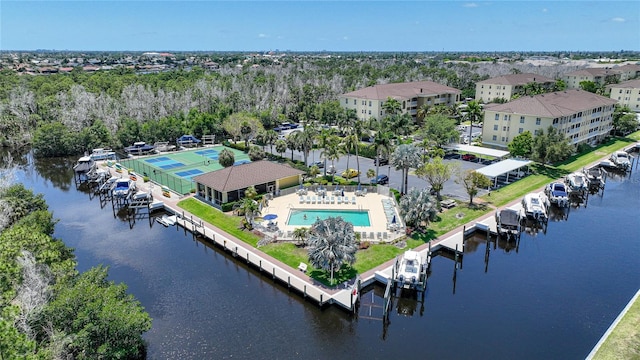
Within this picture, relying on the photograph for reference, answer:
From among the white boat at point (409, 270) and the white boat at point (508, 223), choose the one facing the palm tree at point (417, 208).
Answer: the white boat at point (409, 270)

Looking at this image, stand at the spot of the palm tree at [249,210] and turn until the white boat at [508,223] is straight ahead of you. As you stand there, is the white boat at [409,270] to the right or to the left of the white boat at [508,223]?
right

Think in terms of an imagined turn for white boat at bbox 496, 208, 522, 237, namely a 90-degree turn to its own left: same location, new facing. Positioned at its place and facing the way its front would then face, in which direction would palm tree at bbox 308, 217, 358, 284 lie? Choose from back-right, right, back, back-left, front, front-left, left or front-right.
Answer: front-left

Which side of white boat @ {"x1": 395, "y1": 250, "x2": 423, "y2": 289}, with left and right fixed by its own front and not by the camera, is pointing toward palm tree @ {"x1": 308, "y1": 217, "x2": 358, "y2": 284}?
left

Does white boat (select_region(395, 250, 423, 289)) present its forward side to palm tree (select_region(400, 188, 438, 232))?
yes

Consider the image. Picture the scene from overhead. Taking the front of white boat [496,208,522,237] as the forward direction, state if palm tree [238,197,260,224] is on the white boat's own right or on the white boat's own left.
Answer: on the white boat's own left

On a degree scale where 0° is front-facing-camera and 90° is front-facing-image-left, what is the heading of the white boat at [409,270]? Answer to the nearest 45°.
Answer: approximately 180°

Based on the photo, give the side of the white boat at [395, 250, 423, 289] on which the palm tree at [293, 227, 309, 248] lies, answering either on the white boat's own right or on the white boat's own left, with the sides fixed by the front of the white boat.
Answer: on the white boat's own left

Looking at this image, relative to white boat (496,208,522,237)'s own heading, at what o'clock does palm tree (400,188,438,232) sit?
The palm tree is roughly at 8 o'clock from the white boat.

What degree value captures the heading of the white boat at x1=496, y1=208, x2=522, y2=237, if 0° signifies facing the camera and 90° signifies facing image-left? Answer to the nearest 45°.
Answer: approximately 180°
